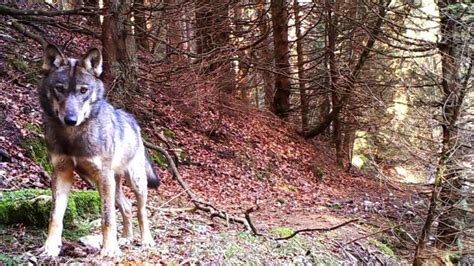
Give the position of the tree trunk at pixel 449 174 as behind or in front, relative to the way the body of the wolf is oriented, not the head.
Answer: behind

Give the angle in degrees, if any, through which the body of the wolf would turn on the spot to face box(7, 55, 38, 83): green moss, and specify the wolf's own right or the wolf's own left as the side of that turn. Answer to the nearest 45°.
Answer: approximately 135° to the wolf's own right

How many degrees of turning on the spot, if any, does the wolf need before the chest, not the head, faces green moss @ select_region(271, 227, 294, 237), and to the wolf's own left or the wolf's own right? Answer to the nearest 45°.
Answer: approximately 180°

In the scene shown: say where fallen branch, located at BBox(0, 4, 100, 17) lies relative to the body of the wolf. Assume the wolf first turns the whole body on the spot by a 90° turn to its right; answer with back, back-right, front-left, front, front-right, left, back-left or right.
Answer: front-right

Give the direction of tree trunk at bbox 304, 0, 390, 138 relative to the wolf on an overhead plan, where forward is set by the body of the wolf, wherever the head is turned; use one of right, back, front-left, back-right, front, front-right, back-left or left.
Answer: back

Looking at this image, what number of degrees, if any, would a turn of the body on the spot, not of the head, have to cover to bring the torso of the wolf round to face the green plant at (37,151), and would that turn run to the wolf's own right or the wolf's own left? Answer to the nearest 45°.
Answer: approximately 135° to the wolf's own right

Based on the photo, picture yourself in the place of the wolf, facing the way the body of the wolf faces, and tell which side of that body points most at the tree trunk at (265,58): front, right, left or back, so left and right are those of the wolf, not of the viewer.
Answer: back

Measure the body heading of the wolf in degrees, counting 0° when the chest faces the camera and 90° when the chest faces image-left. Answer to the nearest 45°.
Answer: approximately 45°

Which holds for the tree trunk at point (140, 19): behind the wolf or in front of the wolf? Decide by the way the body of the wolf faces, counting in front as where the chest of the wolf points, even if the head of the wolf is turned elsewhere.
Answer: behind

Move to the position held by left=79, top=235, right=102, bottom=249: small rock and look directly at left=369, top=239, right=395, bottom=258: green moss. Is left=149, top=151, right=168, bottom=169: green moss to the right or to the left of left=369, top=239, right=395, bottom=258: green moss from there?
left
